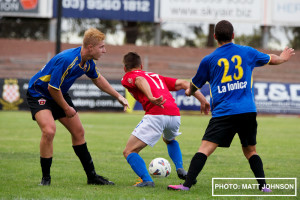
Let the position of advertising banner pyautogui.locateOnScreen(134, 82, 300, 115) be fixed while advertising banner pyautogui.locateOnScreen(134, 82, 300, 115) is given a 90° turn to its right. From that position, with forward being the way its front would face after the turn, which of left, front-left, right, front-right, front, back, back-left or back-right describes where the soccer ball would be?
left

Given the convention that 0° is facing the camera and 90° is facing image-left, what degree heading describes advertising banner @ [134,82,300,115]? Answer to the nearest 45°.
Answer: approximately 0°

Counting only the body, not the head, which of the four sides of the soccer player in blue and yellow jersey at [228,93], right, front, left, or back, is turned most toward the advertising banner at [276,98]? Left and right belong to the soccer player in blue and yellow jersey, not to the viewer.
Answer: front

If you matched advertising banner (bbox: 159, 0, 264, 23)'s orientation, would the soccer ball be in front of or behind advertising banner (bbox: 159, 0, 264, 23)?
in front

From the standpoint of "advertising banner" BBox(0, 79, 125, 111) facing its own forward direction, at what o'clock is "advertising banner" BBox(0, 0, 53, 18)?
"advertising banner" BBox(0, 0, 53, 18) is roughly at 5 o'clock from "advertising banner" BBox(0, 79, 125, 111).

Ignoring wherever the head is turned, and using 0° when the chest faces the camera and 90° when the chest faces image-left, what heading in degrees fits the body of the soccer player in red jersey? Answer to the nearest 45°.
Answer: approximately 135°

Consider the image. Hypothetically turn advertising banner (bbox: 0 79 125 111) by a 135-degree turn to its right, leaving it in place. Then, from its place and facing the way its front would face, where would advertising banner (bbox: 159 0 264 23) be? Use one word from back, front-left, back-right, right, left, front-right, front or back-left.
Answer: right

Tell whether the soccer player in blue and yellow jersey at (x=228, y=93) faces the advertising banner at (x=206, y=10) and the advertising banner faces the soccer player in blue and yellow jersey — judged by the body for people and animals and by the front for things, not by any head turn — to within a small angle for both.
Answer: yes

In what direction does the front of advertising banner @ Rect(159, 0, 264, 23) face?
toward the camera

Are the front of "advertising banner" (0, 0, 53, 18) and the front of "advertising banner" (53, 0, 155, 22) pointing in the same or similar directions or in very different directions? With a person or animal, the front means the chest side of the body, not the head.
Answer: same or similar directions

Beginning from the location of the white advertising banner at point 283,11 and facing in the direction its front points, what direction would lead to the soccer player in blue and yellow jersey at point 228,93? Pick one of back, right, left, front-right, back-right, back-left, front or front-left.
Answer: front

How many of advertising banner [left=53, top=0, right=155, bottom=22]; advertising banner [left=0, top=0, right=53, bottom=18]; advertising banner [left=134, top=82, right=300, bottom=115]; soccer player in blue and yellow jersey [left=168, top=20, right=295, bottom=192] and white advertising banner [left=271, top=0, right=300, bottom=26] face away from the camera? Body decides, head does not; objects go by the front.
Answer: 1

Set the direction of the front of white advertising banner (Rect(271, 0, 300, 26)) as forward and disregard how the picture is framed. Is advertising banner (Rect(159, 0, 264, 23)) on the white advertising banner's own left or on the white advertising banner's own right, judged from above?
on the white advertising banner's own right

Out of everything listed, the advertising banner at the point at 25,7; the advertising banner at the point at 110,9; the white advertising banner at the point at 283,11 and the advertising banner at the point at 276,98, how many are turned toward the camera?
4

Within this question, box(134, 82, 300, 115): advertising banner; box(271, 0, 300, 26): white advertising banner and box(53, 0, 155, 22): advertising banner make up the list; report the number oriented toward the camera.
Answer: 3

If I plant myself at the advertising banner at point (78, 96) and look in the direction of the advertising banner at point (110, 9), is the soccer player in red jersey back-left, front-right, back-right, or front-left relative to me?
back-right

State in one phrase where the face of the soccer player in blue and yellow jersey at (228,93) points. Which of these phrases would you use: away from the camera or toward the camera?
away from the camera

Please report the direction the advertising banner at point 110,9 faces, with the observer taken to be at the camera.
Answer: facing the viewer

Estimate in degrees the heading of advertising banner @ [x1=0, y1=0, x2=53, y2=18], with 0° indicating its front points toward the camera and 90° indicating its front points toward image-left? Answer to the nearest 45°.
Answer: approximately 0°

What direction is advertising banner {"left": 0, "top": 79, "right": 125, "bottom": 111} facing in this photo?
toward the camera

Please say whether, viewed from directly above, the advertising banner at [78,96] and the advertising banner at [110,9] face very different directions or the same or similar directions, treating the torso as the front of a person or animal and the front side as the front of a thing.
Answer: same or similar directions

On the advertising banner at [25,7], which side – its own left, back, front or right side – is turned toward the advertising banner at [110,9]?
left
